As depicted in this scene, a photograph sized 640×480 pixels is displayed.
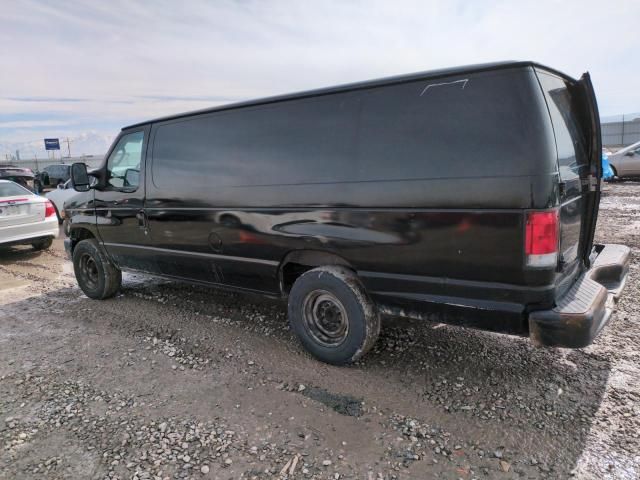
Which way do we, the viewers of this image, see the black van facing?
facing away from the viewer and to the left of the viewer

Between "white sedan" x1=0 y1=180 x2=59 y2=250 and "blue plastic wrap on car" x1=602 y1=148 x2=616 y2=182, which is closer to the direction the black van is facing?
the white sedan

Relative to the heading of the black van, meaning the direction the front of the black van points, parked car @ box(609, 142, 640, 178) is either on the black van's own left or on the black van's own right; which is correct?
on the black van's own right

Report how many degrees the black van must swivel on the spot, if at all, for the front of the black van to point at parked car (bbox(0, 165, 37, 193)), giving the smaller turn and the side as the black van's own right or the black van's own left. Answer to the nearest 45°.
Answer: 0° — it already faces it

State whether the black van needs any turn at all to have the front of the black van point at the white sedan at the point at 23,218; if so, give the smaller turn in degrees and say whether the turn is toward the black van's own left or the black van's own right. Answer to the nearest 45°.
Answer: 0° — it already faces it

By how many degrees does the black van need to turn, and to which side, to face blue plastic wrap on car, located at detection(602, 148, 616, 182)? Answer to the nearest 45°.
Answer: approximately 90° to its right

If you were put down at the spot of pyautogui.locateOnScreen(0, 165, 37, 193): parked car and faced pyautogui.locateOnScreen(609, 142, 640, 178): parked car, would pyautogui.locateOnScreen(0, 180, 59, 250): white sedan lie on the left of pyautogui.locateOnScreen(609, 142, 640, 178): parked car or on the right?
right
